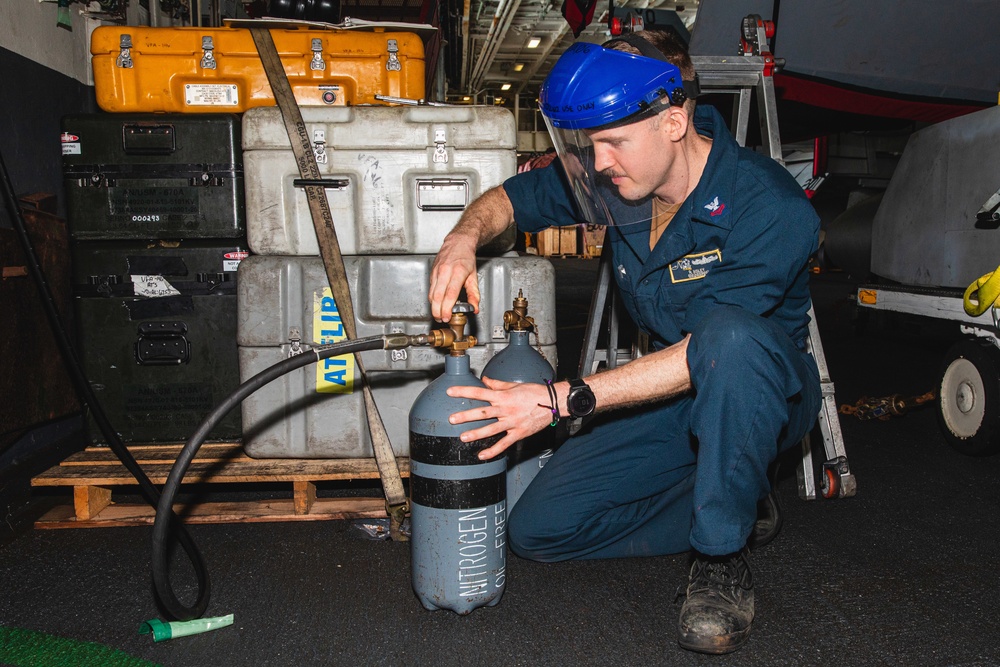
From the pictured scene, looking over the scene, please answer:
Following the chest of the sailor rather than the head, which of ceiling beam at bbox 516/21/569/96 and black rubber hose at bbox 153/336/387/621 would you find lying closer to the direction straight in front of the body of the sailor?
the black rubber hose

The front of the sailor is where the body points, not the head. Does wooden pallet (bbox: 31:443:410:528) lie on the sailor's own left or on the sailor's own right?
on the sailor's own right

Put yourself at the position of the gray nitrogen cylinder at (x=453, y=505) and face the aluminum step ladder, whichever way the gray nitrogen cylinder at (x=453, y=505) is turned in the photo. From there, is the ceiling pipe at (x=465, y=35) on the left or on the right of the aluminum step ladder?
left

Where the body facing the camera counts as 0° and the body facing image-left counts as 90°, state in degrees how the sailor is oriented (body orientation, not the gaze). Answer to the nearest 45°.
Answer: approximately 45°

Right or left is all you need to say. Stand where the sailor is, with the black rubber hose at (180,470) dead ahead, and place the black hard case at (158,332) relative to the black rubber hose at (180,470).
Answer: right

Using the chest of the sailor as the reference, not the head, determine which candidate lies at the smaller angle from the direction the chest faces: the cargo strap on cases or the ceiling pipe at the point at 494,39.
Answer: the cargo strap on cases

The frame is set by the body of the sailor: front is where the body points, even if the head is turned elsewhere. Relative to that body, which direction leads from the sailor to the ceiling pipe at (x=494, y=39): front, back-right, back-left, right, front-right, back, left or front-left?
back-right

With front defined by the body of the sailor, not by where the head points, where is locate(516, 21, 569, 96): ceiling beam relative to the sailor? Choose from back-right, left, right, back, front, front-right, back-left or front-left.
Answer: back-right

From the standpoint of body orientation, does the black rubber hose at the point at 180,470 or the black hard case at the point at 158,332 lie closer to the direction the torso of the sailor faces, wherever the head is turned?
the black rubber hose

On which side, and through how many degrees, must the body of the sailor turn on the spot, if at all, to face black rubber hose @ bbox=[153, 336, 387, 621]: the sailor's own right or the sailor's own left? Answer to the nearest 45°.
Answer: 0° — they already face it
